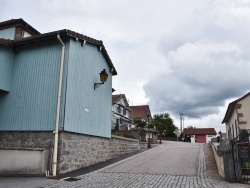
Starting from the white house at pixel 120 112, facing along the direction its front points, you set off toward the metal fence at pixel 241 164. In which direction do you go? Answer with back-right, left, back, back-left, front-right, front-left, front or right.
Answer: front-right

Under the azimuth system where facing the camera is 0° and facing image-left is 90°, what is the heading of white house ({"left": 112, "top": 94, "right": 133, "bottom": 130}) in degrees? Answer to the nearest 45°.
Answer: approximately 315°
